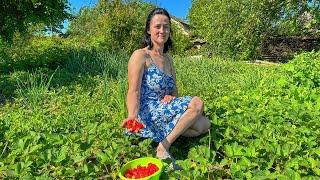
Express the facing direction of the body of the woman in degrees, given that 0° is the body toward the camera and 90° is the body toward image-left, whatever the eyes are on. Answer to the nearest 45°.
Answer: approximately 315°

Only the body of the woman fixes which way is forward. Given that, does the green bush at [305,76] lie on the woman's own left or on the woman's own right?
on the woman's own left

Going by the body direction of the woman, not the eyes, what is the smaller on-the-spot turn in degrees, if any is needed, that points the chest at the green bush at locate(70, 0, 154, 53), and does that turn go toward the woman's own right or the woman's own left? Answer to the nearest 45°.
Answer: approximately 135° to the woman's own left
